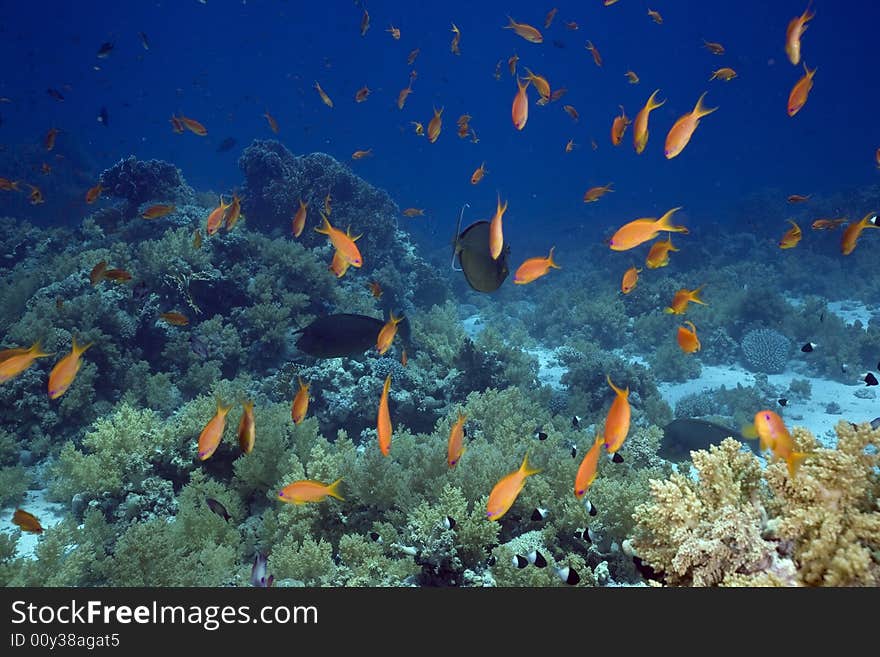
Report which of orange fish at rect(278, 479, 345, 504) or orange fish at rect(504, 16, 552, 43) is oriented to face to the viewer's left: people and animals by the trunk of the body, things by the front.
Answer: orange fish at rect(278, 479, 345, 504)

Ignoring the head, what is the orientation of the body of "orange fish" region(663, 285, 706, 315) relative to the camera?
to the viewer's left

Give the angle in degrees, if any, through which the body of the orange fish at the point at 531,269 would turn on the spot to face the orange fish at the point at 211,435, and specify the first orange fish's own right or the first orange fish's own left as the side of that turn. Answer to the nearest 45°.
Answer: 0° — it already faces it

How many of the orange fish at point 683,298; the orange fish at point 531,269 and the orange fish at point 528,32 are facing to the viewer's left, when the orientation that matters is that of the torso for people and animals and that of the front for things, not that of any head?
2

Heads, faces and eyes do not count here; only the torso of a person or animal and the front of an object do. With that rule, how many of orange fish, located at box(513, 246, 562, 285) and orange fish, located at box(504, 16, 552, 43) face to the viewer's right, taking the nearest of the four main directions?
1

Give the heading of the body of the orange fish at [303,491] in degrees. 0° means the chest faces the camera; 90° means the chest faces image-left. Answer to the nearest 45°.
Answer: approximately 90°

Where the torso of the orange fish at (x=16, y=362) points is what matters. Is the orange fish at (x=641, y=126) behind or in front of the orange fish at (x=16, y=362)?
behind

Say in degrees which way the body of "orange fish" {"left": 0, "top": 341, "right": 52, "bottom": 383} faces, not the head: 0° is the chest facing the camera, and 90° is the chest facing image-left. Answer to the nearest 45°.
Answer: approximately 90°
